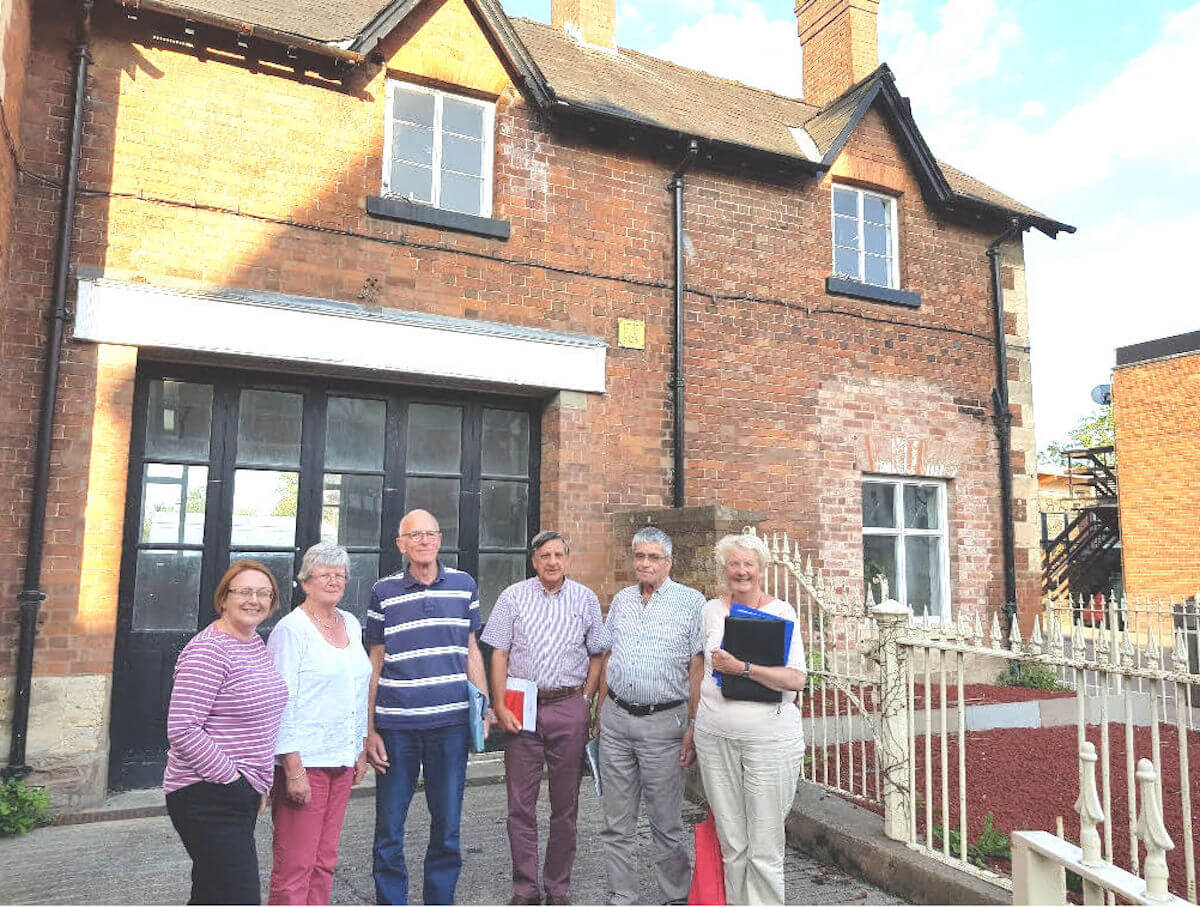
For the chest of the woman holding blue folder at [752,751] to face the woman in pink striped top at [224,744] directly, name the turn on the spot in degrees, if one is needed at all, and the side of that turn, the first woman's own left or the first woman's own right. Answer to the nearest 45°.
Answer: approximately 45° to the first woman's own right

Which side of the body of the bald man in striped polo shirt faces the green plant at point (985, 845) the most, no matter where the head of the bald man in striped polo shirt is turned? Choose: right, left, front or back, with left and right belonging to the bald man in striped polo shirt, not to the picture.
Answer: left

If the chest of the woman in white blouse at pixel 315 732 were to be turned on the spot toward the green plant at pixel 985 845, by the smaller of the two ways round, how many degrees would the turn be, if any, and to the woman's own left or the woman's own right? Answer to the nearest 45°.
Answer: approximately 45° to the woman's own left

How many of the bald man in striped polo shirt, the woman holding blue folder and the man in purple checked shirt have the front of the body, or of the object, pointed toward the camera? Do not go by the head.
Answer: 3

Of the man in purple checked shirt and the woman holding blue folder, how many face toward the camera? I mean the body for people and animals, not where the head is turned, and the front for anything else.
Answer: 2

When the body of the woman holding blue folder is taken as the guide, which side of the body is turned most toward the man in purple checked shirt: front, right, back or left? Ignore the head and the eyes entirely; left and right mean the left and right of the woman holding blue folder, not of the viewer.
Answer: right

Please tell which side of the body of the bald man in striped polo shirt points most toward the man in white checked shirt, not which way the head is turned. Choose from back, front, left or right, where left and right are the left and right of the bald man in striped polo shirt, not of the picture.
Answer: left

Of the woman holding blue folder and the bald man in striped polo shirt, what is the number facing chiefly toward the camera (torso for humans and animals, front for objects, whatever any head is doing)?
2

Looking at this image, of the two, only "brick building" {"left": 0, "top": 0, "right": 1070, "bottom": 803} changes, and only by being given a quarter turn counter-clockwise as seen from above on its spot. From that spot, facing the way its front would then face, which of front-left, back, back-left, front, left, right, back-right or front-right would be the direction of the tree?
front

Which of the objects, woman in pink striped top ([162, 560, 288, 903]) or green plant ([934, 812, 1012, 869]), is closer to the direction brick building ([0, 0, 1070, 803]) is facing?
the green plant

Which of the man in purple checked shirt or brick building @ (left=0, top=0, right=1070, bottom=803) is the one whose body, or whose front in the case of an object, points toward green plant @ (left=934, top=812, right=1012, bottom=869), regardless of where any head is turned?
the brick building
